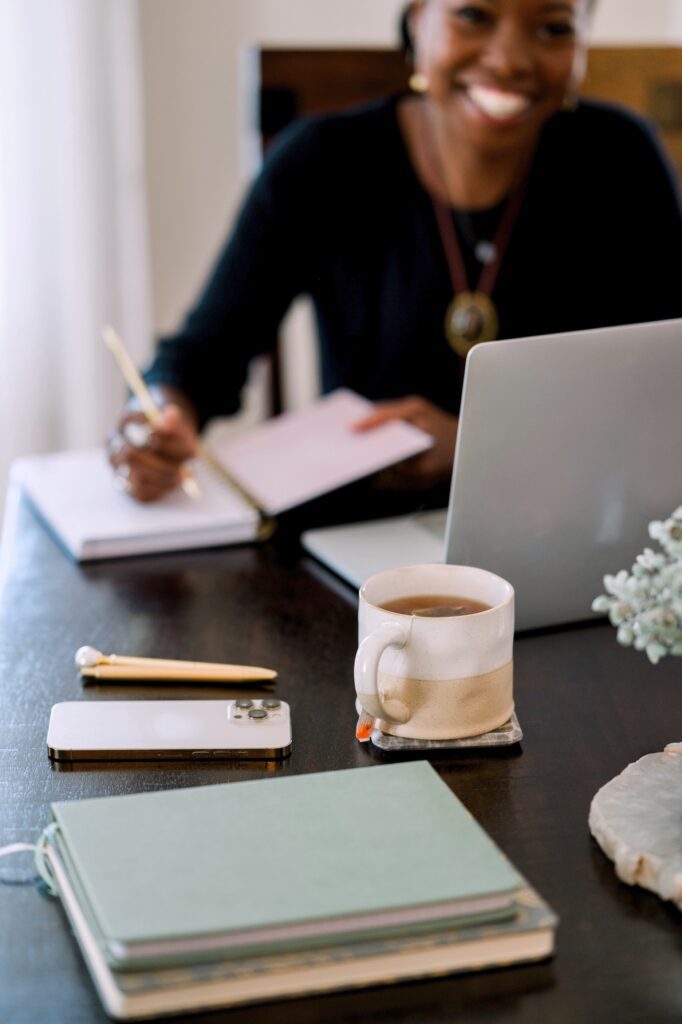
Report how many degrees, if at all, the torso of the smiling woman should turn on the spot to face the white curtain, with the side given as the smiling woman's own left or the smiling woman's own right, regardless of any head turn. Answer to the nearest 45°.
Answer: approximately 135° to the smiling woman's own right

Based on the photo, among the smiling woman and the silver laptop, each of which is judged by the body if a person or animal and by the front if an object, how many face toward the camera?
1

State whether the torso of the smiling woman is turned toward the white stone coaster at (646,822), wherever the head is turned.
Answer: yes

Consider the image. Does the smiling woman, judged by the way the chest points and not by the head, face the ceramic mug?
yes

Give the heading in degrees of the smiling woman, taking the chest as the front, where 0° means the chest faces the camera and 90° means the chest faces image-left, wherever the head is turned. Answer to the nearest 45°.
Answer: approximately 0°

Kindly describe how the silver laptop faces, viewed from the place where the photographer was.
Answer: facing away from the viewer and to the left of the viewer

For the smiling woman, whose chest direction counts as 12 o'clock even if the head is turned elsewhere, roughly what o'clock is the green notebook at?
The green notebook is roughly at 12 o'clock from the smiling woman.

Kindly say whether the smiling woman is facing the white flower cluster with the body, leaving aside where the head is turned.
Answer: yes
